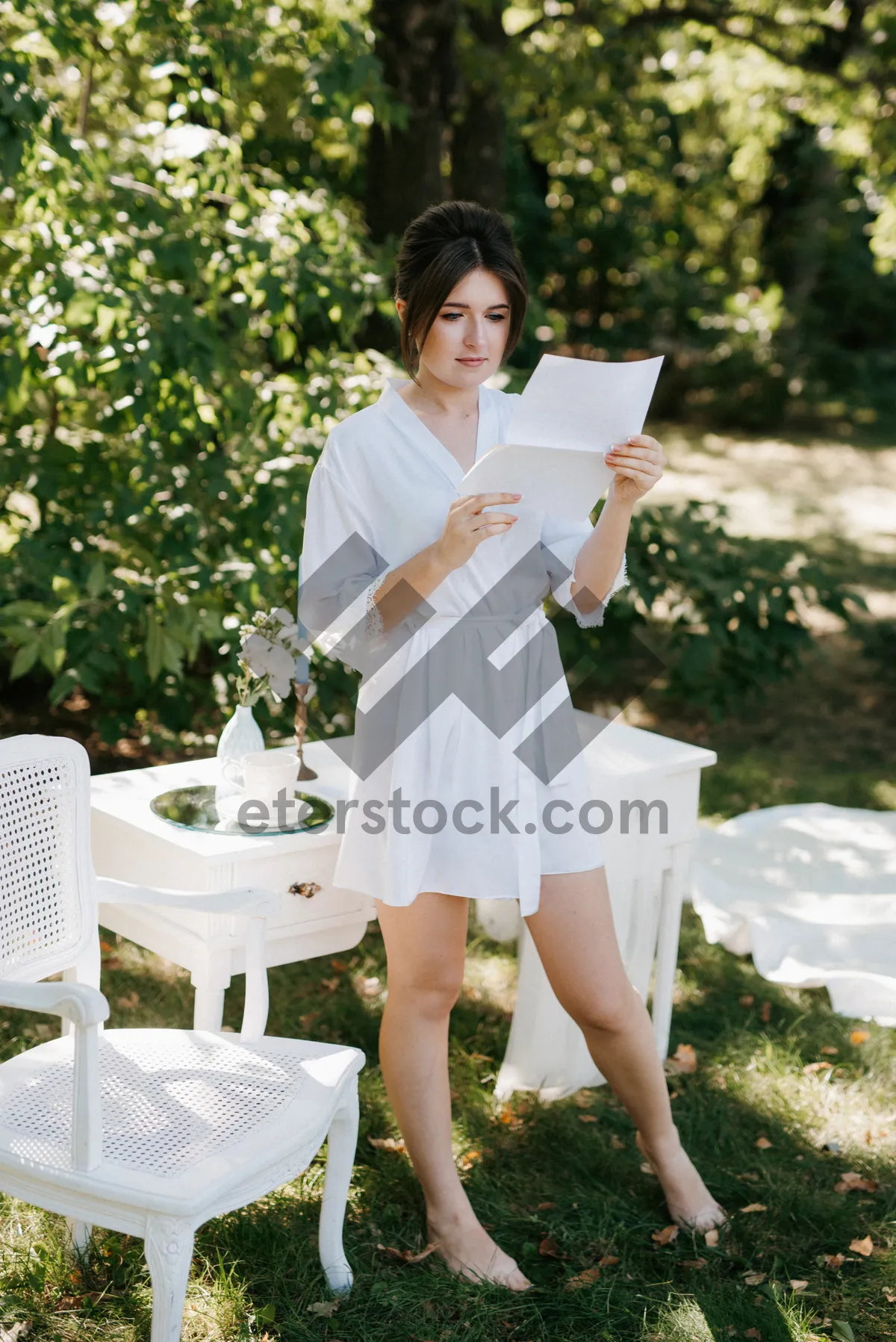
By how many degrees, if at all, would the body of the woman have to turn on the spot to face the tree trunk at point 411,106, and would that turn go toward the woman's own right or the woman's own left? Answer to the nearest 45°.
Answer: approximately 135° to the woman's own left

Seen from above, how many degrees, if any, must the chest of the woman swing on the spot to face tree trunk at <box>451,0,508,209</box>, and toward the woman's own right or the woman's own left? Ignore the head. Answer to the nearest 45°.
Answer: approximately 135° to the woman's own left

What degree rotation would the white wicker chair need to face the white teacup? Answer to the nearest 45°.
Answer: approximately 135° to its left

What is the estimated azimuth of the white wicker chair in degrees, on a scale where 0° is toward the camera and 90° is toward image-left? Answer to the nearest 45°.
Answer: approximately 315°

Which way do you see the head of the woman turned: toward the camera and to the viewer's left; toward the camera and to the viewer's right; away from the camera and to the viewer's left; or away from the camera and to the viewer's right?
toward the camera and to the viewer's right

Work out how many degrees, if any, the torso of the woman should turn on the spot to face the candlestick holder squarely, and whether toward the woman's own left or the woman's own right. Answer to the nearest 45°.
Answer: approximately 180°

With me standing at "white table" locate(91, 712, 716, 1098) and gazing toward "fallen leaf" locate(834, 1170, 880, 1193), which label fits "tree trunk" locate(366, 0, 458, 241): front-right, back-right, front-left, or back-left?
back-left

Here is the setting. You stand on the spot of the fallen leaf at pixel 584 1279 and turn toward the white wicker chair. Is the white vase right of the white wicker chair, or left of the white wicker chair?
right

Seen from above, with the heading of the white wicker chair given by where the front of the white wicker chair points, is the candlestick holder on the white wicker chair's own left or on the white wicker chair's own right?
on the white wicker chair's own left
